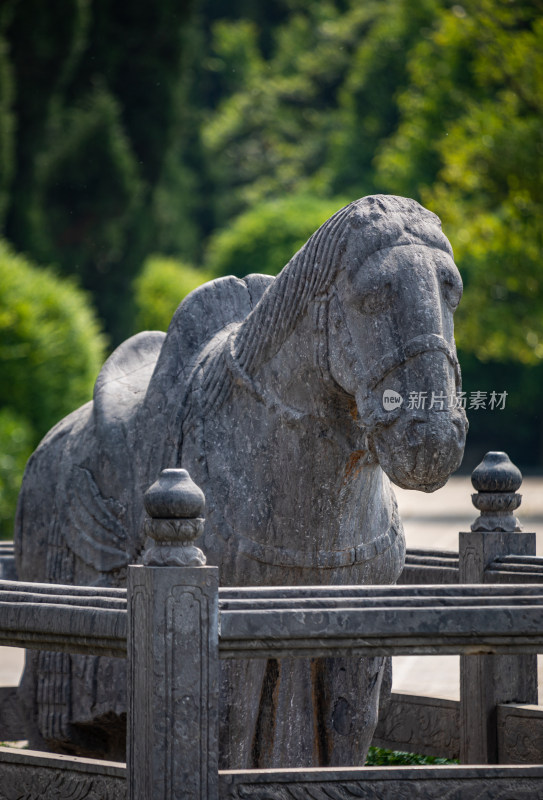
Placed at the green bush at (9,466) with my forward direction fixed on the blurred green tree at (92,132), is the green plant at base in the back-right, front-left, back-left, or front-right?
back-right

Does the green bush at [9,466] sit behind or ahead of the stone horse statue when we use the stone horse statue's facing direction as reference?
behind

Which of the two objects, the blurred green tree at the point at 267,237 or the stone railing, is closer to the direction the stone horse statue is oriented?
the stone railing

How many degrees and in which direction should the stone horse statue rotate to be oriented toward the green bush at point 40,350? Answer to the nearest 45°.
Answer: approximately 135° to its left

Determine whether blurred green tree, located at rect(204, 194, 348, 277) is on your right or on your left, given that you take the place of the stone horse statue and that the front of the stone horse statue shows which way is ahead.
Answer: on your left

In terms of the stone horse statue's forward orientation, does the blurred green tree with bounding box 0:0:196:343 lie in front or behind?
behind

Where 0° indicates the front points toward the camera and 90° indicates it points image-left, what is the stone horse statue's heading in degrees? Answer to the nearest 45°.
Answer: approximately 315°
